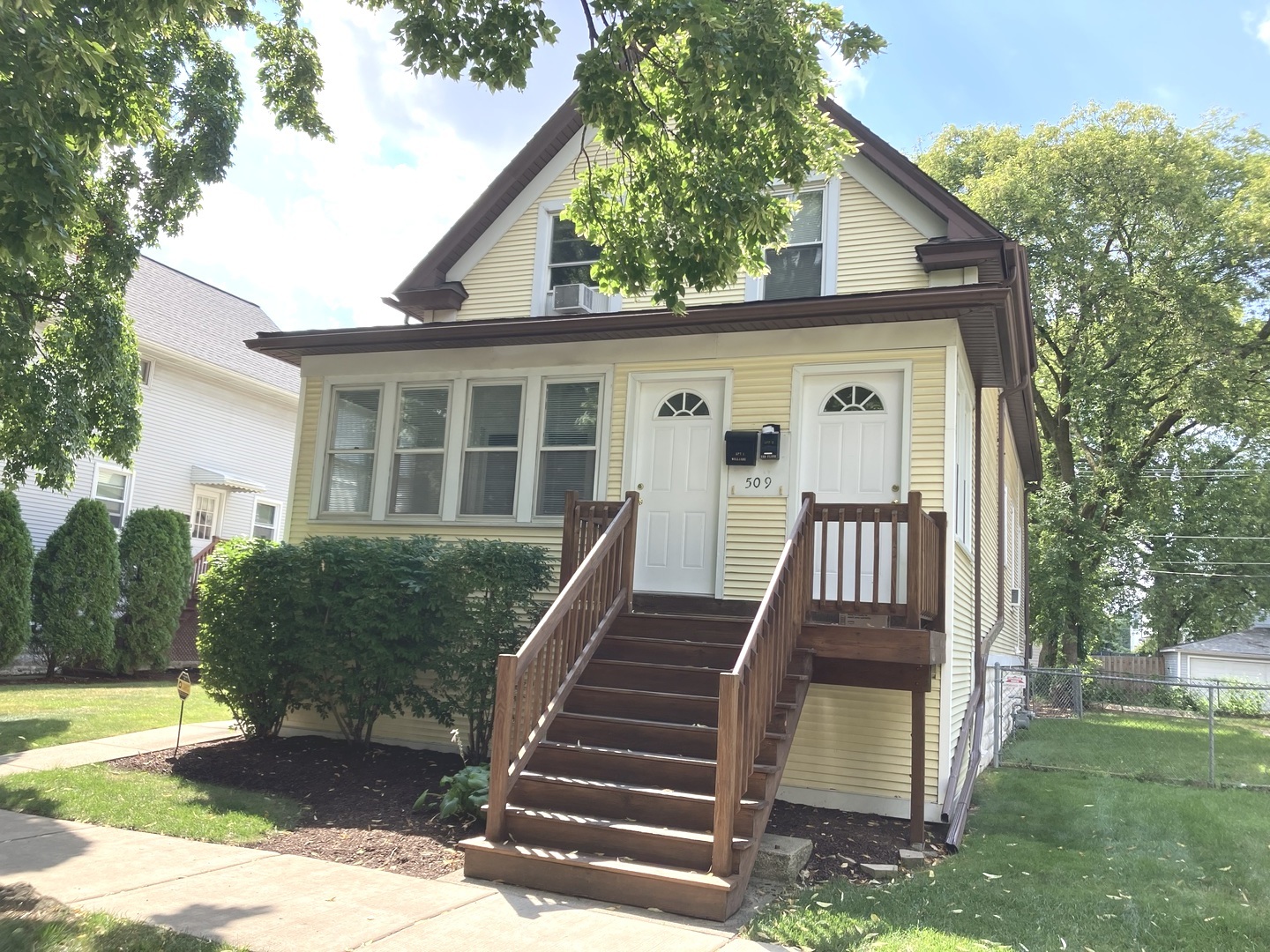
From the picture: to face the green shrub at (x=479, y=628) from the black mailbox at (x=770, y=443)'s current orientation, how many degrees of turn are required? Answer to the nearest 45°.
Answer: approximately 90° to its right

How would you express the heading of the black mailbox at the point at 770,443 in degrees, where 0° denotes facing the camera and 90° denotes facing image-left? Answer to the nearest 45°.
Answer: approximately 0°

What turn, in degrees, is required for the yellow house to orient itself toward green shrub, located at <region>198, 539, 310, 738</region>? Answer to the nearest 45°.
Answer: approximately 90° to its right

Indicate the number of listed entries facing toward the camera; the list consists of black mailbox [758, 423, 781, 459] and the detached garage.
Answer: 2

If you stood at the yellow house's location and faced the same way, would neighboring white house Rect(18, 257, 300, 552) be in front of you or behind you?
behind

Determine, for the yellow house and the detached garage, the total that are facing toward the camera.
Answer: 2

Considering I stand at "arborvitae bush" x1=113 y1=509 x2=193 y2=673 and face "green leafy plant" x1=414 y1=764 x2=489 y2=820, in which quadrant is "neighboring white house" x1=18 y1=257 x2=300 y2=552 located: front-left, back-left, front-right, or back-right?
back-left

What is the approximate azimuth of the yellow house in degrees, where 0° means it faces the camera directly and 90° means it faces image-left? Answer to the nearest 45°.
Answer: approximately 0°
